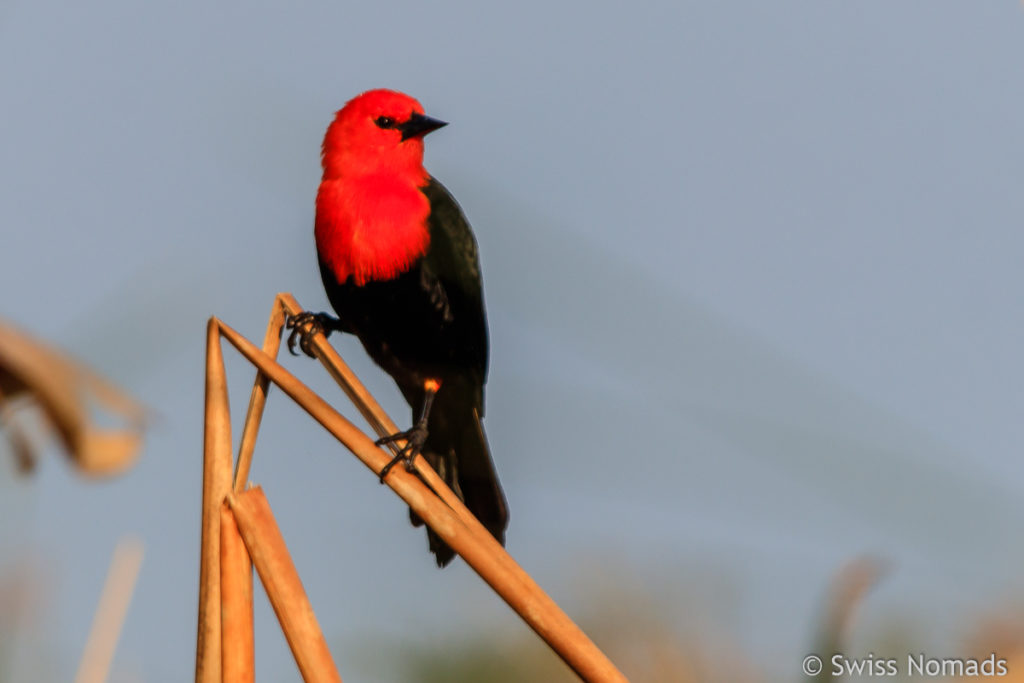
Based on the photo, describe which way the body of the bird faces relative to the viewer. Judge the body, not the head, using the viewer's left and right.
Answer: facing the viewer and to the left of the viewer
